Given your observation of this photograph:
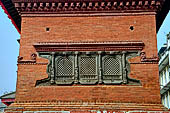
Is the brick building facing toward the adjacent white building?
no

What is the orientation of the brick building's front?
toward the camera
